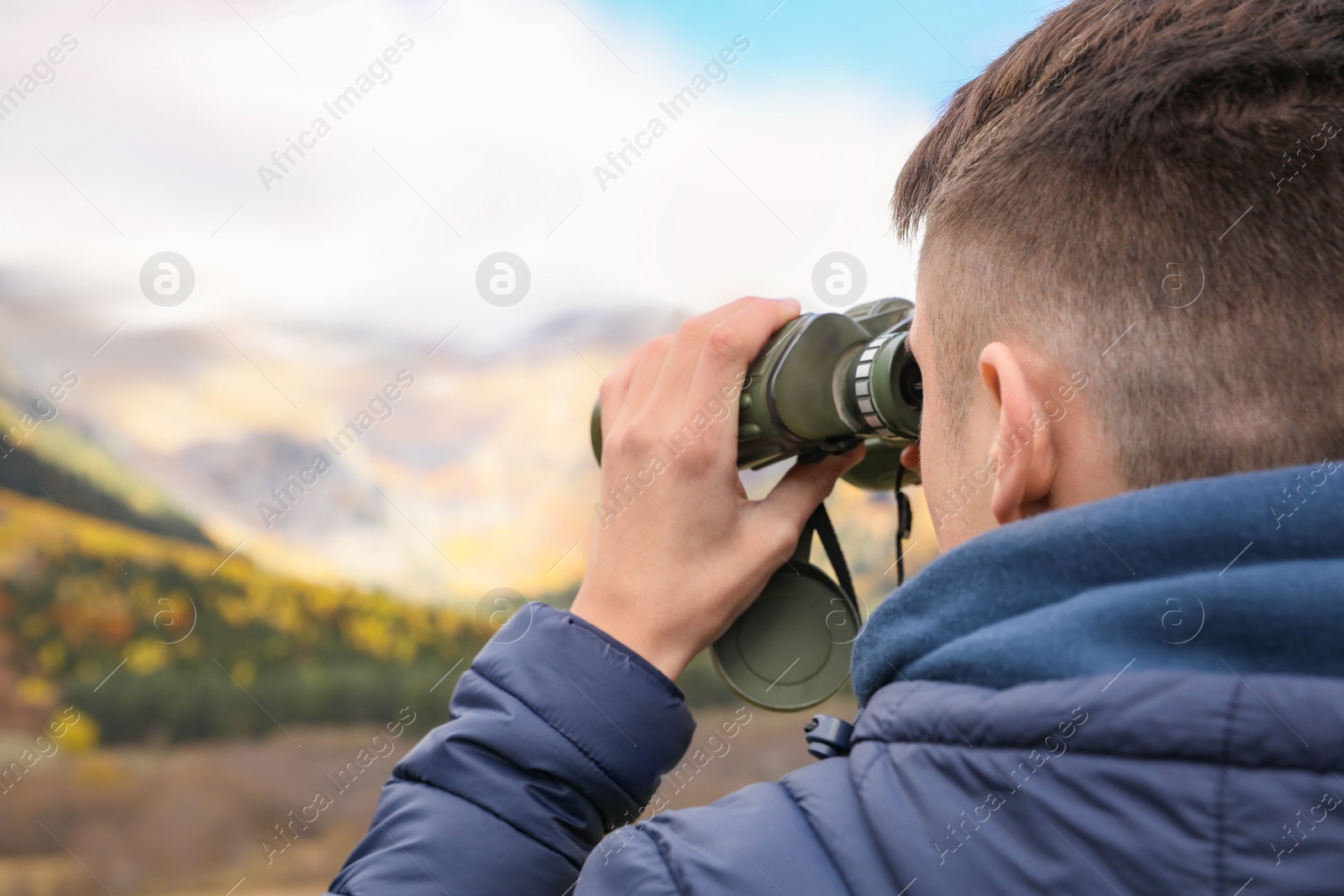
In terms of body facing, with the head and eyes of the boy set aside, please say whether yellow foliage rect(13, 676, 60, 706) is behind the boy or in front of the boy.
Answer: in front

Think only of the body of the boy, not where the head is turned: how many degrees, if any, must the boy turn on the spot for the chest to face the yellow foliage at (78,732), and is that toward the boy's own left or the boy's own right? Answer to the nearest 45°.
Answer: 0° — they already face it

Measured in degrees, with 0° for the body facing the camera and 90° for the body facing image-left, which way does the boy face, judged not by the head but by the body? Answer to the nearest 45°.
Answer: approximately 135°

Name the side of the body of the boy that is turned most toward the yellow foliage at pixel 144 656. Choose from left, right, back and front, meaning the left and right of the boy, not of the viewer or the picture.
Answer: front

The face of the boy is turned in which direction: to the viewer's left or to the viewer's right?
to the viewer's left
